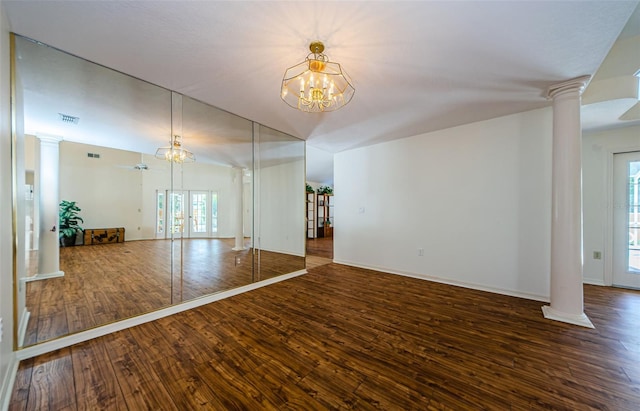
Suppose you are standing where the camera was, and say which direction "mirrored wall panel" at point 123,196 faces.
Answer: facing the viewer and to the right of the viewer

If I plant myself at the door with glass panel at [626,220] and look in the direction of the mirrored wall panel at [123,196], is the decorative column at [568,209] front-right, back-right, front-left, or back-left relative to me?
front-left

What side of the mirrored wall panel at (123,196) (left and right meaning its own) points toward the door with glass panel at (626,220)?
front

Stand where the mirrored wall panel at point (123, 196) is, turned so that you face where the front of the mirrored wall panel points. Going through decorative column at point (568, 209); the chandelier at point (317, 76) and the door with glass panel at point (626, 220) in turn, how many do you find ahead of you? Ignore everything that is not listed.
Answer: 3

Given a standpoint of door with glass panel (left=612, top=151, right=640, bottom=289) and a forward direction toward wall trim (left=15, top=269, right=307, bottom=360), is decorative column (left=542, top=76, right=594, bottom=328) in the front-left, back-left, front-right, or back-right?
front-left

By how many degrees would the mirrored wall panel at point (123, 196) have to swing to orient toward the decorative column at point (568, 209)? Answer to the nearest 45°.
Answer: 0° — it already faces it

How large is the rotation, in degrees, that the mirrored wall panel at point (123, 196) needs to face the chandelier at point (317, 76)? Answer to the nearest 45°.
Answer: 0° — it already faces it
